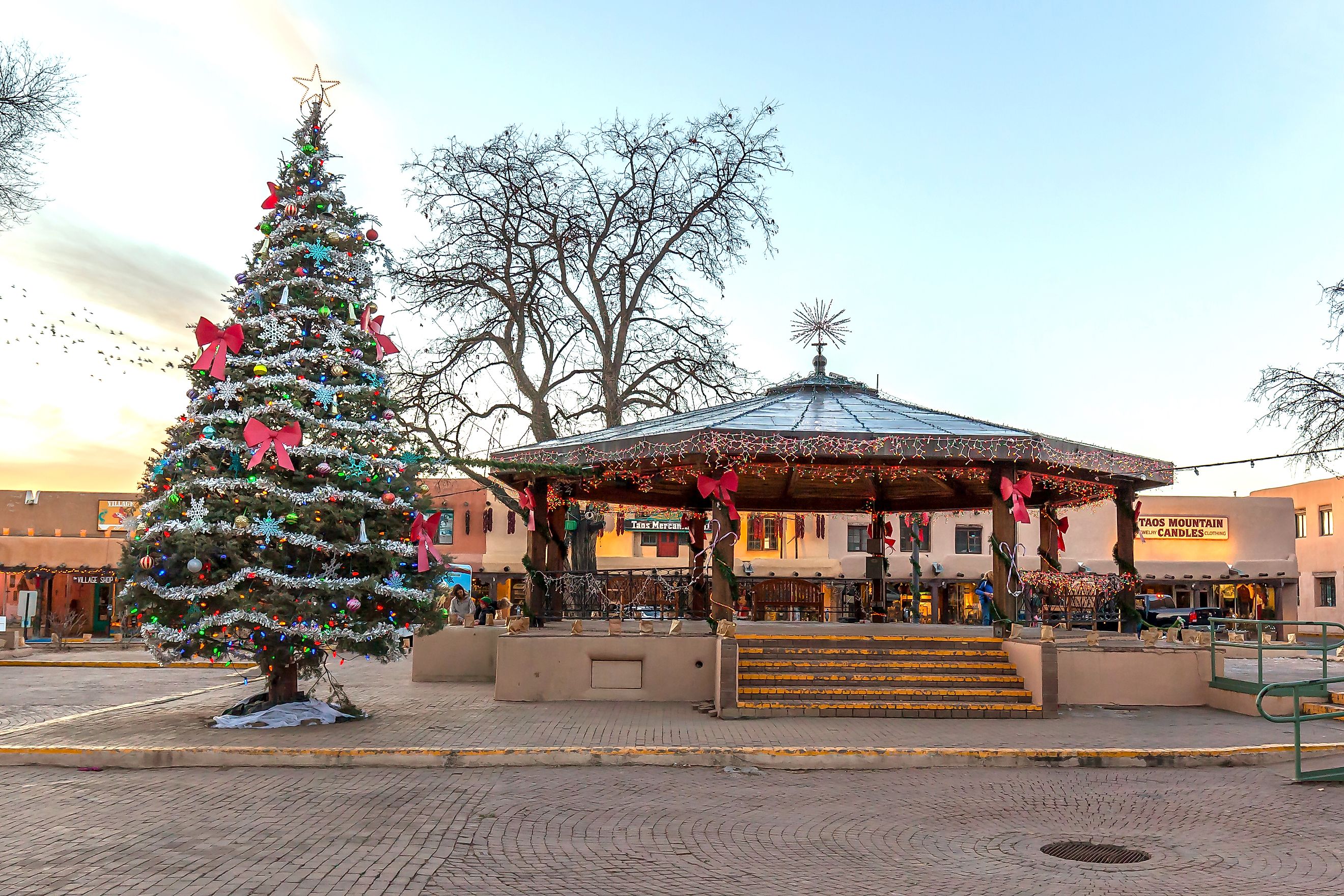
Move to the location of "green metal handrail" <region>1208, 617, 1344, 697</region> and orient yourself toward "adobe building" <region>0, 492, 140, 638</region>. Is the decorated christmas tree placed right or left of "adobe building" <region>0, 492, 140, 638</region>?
left

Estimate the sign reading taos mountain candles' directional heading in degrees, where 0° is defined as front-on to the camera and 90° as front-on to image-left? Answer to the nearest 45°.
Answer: approximately 0°

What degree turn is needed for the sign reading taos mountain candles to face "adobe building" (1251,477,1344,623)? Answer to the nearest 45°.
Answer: approximately 135° to its left

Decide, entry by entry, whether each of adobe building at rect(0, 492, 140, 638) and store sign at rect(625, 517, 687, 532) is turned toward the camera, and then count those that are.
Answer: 2

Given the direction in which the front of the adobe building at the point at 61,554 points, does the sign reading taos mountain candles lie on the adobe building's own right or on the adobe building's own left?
on the adobe building's own left

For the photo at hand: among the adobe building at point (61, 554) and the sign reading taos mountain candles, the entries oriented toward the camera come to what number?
2

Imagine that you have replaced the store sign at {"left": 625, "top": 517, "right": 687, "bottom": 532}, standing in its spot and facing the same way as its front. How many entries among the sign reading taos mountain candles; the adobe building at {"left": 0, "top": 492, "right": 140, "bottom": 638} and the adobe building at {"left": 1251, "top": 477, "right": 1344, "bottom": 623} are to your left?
2

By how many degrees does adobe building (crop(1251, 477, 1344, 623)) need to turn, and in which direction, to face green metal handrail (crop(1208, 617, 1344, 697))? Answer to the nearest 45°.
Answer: approximately 45° to its left

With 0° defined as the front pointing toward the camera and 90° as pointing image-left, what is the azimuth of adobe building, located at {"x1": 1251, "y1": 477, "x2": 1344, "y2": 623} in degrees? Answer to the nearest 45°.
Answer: approximately 45°

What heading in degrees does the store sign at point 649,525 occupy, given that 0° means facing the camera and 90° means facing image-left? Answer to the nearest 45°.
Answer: approximately 0°
